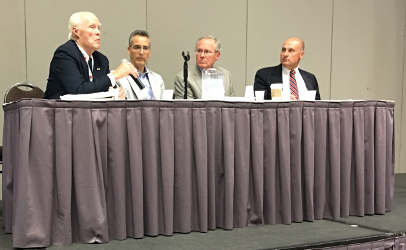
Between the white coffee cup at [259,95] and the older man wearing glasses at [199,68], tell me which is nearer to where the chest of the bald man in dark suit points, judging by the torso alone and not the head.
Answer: the white coffee cup

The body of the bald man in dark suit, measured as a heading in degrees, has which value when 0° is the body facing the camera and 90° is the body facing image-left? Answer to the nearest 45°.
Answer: approximately 0°

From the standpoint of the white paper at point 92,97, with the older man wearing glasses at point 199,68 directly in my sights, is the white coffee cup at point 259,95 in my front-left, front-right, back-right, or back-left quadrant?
front-right

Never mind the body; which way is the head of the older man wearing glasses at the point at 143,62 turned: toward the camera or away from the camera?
toward the camera

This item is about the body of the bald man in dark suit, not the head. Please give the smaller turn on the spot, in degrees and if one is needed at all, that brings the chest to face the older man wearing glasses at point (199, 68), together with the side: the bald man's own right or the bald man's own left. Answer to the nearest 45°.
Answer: approximately 90° to the bald man's own right

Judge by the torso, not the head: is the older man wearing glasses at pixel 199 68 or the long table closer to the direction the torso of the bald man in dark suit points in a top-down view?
the long table

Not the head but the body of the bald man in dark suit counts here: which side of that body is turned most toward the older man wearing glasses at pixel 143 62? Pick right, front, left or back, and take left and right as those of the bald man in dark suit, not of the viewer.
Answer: right

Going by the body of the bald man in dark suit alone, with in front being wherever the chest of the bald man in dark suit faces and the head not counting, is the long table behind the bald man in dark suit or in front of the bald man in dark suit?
in front

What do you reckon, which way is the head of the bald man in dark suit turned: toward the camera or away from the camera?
toward the camera

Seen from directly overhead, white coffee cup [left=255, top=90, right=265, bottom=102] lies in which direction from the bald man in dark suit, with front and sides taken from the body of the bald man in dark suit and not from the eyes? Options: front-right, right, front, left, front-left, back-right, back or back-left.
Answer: front

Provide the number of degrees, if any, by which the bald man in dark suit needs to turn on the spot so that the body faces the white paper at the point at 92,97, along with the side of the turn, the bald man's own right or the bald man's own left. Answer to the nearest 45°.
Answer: approximately 45° to the bald man's own right
